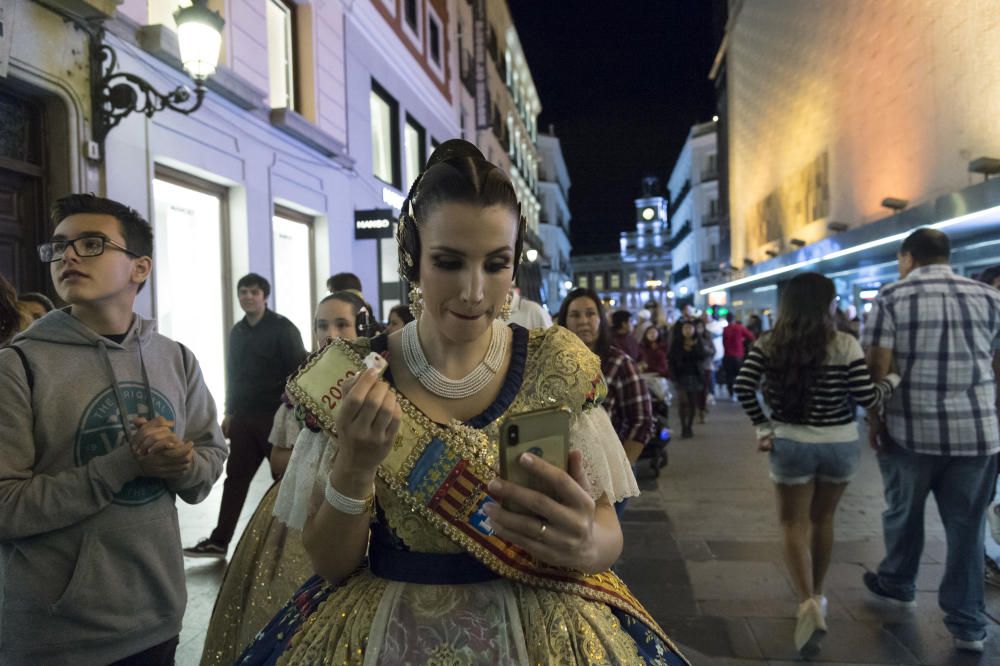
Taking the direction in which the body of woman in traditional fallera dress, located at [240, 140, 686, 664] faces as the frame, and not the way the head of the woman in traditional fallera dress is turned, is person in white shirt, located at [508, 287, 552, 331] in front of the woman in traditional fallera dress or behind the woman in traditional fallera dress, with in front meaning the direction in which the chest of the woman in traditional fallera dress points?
behind

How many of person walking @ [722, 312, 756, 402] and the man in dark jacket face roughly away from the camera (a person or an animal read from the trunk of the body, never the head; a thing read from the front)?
1

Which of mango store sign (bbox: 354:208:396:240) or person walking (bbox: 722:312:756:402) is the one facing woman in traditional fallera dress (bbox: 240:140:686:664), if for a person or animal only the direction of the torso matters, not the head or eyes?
the mango store sign

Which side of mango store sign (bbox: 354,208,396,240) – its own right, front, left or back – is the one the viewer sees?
front

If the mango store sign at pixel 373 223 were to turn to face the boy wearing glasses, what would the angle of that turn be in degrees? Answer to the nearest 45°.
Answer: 0° — it already faces them

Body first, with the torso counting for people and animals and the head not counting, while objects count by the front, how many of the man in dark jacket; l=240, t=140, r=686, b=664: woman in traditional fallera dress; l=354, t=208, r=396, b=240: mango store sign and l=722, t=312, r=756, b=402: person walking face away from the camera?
1

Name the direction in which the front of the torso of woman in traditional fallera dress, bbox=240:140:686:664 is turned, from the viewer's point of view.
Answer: toward the camera

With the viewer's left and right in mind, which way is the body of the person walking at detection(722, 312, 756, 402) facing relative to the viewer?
facing away from the viewer

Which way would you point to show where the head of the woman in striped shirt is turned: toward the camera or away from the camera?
away from the camera

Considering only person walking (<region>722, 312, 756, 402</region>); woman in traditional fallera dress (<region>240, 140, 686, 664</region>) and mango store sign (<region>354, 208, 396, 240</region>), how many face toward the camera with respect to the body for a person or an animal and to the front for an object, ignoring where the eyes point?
2

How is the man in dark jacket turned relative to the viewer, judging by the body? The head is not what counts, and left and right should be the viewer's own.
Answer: facing the viewer and to the left of the viewer

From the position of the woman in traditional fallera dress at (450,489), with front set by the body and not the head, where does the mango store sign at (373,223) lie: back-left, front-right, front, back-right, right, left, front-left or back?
back

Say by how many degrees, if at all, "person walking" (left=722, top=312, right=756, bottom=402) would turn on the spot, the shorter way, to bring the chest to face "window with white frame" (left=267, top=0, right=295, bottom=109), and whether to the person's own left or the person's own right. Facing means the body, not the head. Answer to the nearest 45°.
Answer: approximately 135° to the person's own left
